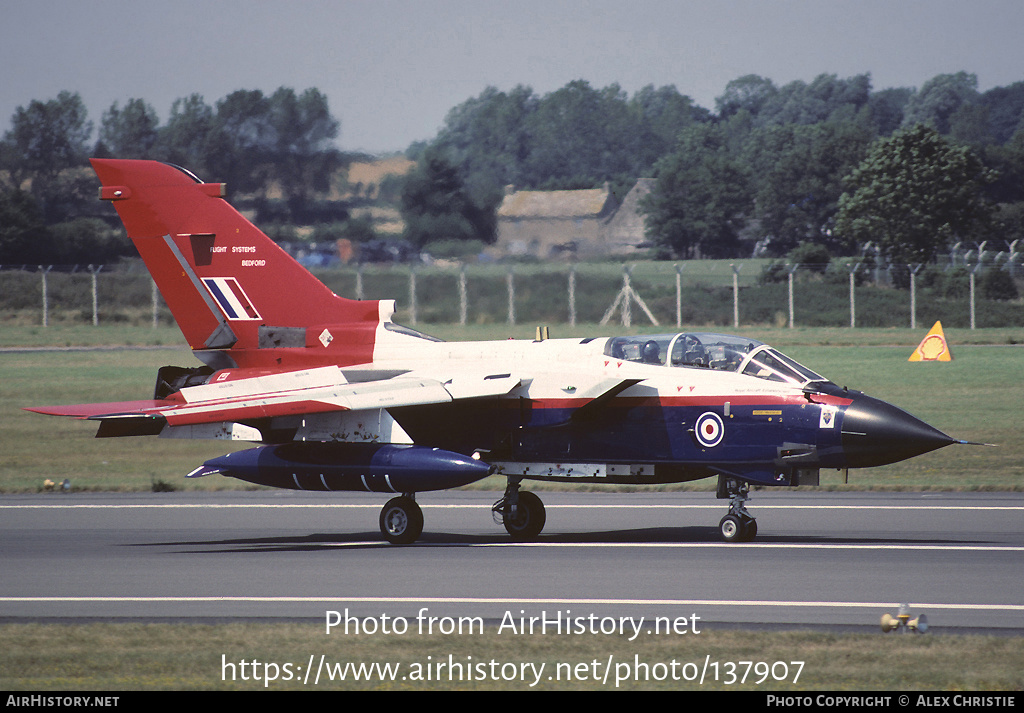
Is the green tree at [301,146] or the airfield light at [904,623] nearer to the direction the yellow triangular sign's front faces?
the airfield light

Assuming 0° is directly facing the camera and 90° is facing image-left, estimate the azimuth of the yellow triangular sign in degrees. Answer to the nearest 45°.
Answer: approximately 0°

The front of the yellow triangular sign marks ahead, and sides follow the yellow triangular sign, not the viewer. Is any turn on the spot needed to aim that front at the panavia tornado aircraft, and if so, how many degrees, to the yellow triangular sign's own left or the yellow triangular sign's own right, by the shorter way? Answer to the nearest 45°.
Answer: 0° — it already faces it

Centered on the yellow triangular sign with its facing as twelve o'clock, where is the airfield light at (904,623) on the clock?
The airfield light is roughly at 12 o'clock from the yellow triangular sign.

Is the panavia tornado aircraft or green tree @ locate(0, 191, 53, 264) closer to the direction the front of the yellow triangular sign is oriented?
the panavia tornado aircraft

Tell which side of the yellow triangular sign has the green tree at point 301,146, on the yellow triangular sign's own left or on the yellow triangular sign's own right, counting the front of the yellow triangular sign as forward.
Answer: on the yellow triangular sign's own right
